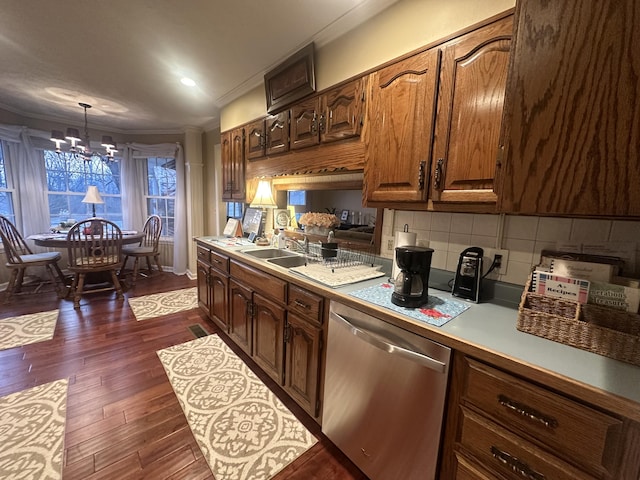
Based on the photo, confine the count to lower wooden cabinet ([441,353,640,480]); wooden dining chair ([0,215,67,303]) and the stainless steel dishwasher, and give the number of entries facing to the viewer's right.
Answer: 1

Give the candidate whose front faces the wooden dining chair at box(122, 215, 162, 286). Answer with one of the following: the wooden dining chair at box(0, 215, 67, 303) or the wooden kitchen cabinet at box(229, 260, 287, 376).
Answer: the wooden dining chair at box(0, 215, 67, 303)

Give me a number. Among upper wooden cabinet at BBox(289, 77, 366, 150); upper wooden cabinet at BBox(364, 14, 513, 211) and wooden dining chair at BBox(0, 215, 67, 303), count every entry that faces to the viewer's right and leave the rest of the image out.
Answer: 1

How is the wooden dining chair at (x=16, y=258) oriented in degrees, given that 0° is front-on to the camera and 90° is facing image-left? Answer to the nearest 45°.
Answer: approximately 270°

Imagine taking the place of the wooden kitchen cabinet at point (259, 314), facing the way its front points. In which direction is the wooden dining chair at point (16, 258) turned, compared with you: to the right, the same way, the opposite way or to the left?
the opposite way

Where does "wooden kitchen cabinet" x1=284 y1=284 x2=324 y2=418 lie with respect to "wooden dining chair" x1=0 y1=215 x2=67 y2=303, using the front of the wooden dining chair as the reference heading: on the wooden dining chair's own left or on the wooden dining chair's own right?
on the wooden dining chair's own right

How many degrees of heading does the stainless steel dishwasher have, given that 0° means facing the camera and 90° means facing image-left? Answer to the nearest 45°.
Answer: approximately 45°

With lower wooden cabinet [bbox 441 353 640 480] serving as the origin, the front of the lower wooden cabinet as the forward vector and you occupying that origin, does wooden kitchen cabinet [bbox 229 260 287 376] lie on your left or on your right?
on your right

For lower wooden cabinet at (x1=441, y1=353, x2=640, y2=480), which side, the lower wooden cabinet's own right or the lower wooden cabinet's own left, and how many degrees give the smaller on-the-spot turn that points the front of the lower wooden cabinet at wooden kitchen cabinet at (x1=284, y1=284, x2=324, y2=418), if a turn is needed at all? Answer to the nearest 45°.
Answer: approximately 45° to the lower wooden cabinet's own right

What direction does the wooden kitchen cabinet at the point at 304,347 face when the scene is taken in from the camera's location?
facing the viewer and to the left of the viewer

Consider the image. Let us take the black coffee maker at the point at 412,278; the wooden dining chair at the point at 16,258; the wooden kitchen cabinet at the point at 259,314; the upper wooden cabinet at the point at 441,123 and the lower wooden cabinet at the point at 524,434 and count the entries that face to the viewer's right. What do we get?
1

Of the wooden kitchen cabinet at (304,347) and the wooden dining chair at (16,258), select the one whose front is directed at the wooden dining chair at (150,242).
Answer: the wooden dining chair at (16,258)

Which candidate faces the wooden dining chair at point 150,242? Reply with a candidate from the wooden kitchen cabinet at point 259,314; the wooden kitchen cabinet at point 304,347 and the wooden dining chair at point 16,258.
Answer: the wooden dining chair at point 16,258

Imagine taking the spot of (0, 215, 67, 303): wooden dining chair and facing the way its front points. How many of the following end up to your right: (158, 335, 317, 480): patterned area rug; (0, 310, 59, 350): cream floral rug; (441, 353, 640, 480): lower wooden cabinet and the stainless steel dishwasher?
4

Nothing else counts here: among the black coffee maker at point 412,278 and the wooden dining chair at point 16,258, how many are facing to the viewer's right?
1

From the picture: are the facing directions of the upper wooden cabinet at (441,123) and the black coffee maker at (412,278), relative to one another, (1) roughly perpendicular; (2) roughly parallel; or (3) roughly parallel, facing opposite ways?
roughly parallel
